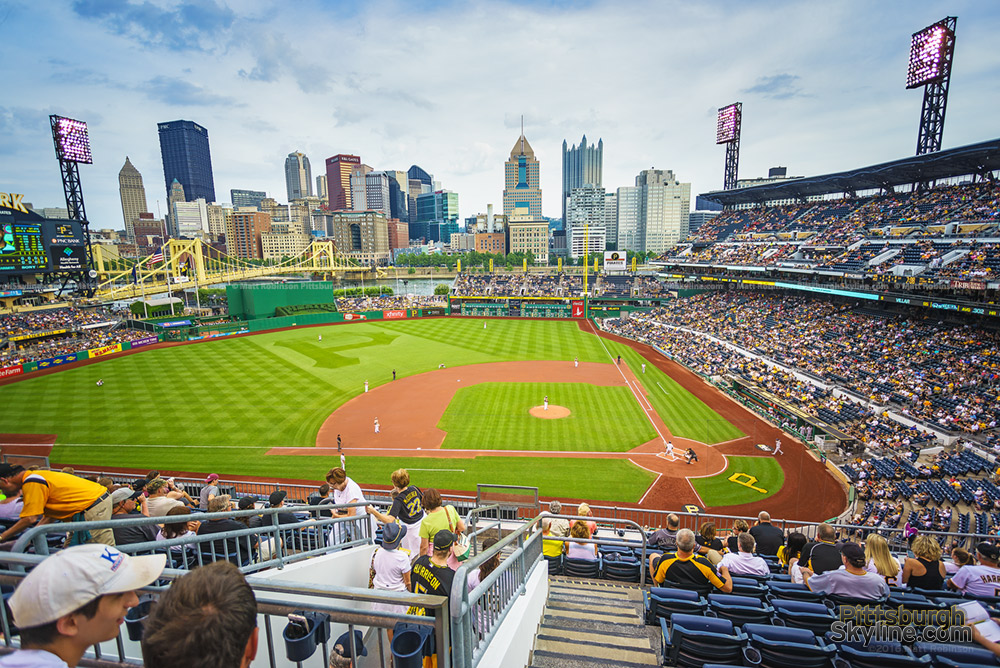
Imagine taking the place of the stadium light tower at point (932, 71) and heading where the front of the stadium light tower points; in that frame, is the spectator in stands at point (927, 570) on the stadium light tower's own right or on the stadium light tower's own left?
on the stadium light tower's own left

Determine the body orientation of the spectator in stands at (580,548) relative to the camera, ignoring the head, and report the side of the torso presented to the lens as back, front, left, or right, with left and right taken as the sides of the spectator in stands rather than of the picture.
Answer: back

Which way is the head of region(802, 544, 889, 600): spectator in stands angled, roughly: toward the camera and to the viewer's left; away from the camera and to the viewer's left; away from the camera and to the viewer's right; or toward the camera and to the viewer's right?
away from the camera and to the viewer's left

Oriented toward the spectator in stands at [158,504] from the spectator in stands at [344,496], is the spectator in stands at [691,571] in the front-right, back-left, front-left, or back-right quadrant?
back-left

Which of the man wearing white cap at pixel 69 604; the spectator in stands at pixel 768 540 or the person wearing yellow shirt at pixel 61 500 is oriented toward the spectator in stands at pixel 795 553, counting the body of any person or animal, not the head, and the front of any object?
the man wearing white cap

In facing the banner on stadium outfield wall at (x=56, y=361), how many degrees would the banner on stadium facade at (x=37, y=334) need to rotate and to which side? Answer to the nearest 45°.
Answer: approximately 45° to its right

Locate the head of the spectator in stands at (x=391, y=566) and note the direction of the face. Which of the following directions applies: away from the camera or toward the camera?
away from the camera

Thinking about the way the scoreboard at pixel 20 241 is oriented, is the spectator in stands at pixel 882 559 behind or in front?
in front

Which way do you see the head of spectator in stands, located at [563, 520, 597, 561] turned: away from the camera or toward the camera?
away from the camera

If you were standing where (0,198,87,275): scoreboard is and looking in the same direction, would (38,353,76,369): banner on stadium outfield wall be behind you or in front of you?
in front

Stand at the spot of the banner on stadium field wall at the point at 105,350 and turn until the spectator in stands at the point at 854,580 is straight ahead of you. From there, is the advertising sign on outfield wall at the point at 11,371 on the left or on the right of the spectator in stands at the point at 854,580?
right

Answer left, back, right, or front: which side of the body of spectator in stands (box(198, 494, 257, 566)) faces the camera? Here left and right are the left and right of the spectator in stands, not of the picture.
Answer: back

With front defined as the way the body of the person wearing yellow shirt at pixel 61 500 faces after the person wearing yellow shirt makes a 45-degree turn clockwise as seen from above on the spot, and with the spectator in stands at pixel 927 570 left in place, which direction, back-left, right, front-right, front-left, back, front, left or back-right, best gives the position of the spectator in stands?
back

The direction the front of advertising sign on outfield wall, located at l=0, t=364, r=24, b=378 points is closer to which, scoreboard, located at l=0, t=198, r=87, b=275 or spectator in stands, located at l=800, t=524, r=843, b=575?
the spectator in stands
